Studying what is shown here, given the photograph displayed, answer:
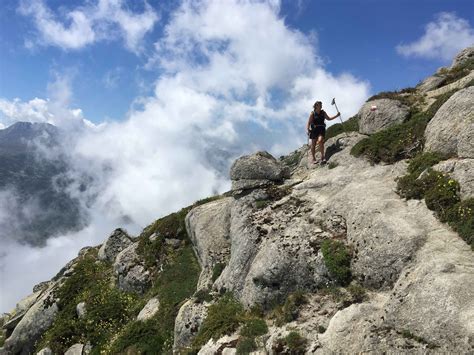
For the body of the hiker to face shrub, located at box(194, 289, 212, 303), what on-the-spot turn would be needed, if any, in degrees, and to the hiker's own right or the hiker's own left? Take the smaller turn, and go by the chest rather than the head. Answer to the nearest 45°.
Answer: approximately 45° to the hiker's own right

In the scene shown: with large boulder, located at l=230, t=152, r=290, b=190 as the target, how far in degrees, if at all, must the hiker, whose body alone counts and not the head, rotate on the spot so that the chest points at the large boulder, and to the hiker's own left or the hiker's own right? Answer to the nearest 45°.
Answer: approximately 45° to the hiker's own right

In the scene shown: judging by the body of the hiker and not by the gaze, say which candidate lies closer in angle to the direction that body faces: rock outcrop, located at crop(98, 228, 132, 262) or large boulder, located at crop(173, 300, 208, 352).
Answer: the large boulder

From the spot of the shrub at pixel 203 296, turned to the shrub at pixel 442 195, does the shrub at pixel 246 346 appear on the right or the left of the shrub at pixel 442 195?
right

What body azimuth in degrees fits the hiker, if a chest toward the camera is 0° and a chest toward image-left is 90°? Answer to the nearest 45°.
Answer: approximately 0°

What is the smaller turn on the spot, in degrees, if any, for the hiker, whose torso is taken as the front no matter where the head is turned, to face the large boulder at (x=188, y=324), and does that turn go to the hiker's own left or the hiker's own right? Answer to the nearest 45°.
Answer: approximately 45° to the hiker's own right

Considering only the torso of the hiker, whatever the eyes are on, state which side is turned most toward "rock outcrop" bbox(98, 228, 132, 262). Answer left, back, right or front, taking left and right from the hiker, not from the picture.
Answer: right

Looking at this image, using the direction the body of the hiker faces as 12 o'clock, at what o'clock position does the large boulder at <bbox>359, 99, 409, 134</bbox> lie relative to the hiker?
The large boulder is roughly at 8 o'clock from the hiker.
